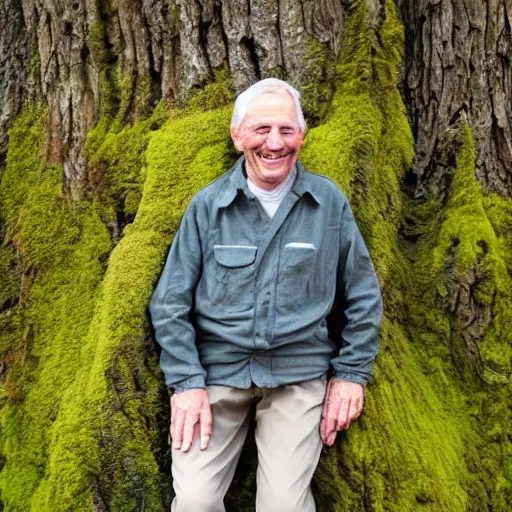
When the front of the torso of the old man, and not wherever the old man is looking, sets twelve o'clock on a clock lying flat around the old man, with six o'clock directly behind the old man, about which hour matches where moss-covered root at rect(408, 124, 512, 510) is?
The moss-covered root is roughly at 8 o'clock from the old man.

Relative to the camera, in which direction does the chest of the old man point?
toward the camera

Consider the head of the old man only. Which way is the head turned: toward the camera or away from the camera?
toward the camera

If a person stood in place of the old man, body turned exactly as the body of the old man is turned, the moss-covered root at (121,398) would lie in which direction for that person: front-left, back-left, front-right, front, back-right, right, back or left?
right
